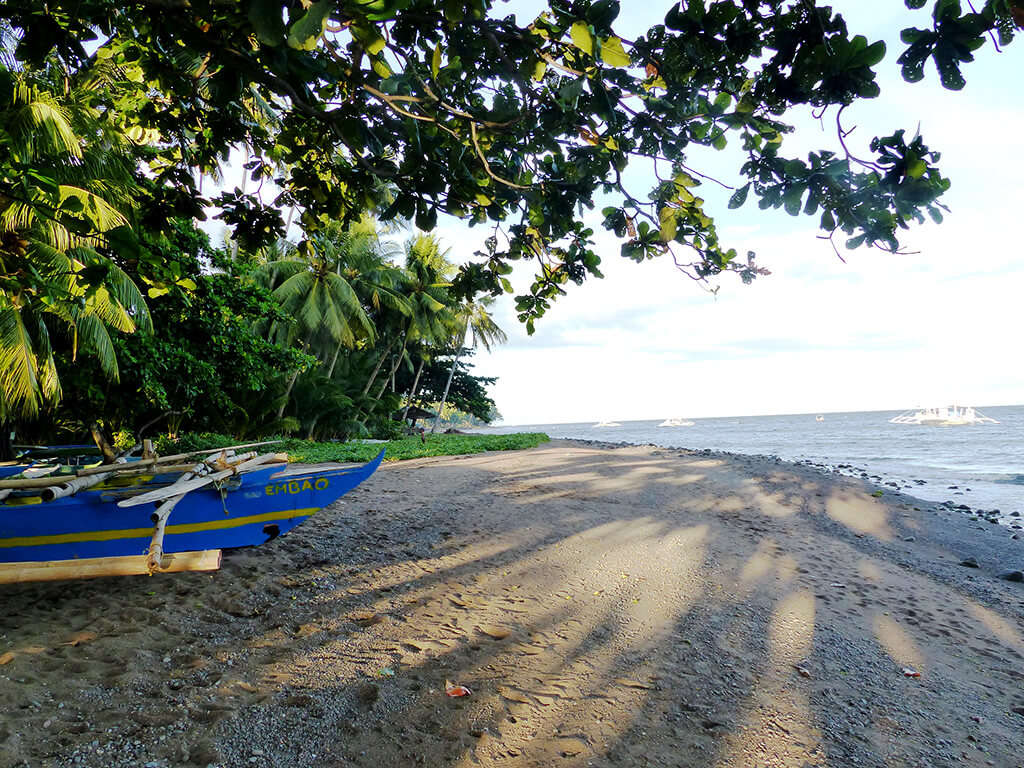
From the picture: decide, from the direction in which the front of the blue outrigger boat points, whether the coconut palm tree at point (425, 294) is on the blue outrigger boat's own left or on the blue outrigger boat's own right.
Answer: on the blue outrigger boat's own left

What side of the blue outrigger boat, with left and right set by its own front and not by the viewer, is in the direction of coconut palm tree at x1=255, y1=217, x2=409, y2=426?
left

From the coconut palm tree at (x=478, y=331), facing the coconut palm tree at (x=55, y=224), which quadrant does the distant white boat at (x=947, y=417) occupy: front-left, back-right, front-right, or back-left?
back-left

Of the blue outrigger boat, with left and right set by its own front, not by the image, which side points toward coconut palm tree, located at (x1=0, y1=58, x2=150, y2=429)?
left

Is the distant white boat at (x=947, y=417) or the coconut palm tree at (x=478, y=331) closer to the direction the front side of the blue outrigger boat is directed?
the distant white boat

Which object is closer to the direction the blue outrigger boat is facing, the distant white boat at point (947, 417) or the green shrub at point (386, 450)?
the distant white boat

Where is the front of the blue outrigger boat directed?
to the viewer's right

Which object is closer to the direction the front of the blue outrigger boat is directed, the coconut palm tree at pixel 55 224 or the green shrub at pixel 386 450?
the green shrub

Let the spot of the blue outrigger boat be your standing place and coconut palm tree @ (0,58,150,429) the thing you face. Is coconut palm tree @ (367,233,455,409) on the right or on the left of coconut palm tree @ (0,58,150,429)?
right
